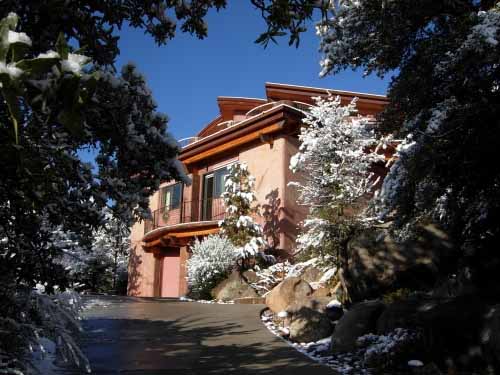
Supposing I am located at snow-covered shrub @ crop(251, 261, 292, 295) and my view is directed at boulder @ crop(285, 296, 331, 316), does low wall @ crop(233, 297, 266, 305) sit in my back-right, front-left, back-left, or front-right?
front-right

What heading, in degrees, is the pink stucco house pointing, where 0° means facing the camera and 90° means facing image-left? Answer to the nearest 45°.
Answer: approximately 45°

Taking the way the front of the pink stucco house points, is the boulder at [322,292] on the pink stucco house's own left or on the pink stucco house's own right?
on the pink stucco house's own left

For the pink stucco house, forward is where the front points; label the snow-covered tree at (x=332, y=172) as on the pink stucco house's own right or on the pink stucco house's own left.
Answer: on the pink stucco house's own left

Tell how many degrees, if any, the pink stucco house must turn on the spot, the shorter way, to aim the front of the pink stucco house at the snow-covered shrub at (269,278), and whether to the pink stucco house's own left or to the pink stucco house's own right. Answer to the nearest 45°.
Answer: approximately 45° to the pink stucco house's own left

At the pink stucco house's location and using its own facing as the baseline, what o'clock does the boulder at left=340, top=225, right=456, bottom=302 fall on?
The boulder is roughly at 10 o'clock from the pink stucco house.

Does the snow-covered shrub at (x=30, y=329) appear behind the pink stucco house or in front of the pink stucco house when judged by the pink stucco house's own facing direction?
in front

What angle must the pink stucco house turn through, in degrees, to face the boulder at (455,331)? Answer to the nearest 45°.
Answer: approximately 45° to its left

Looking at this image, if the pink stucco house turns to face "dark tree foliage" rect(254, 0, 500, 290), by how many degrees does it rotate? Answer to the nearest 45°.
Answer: approximately 45° to its left
